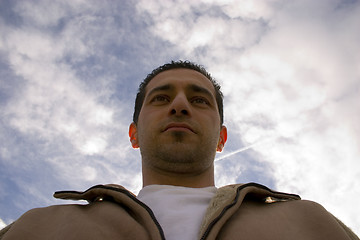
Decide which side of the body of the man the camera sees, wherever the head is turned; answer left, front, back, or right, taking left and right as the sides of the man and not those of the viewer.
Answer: front
